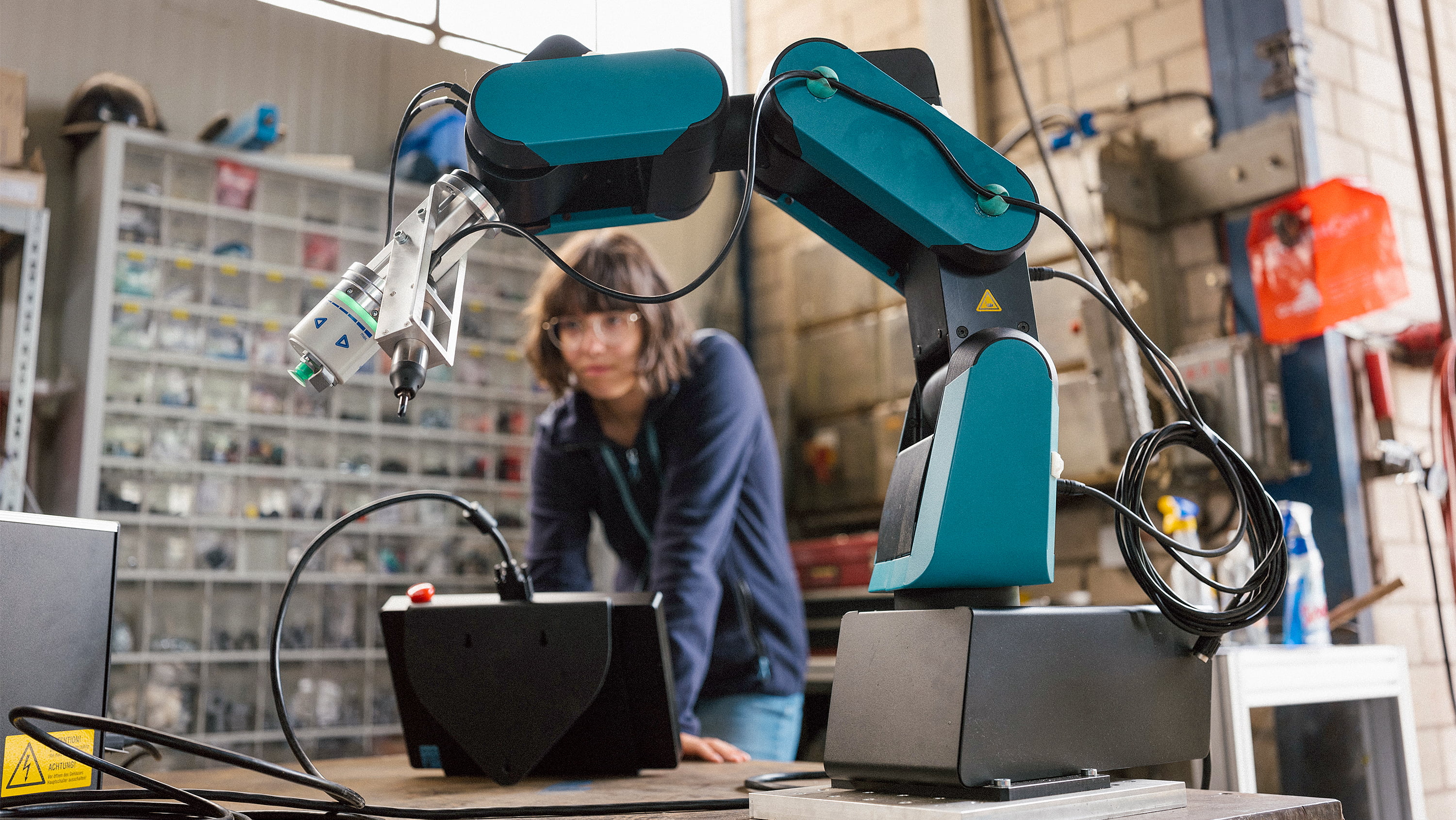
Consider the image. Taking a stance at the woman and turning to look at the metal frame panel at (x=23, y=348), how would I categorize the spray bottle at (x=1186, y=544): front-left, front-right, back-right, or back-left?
back-right

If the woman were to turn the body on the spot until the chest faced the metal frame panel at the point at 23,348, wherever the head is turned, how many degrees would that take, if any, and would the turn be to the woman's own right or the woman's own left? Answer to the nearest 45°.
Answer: approximately 90° to the woman's own right

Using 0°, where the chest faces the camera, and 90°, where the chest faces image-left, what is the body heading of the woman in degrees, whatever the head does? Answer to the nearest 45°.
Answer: approximately 45°

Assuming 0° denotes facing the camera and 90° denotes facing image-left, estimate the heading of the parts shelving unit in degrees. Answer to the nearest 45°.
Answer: approximately 315°

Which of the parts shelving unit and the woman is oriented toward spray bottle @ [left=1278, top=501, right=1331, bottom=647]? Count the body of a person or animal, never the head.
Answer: the parts shelving unit
